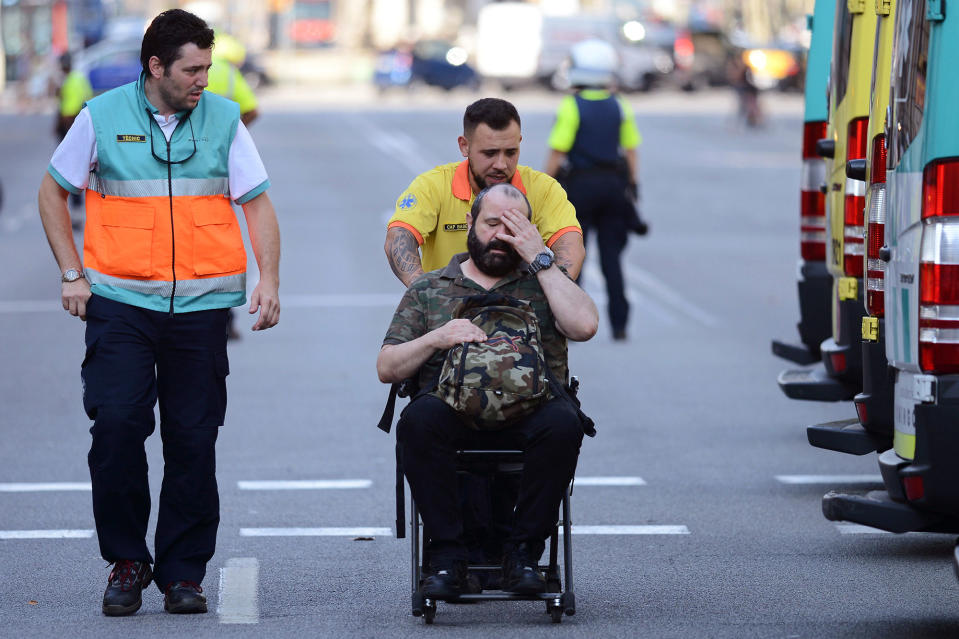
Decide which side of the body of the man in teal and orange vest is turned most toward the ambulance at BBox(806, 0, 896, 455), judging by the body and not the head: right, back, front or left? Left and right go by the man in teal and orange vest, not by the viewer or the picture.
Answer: left

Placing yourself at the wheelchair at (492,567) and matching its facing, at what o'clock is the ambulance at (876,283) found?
The ambulance is roughly at 8 o'clock from the wheelchair.

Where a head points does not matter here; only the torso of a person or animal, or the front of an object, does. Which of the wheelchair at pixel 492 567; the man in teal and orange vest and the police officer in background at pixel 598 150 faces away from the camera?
the police officer in background

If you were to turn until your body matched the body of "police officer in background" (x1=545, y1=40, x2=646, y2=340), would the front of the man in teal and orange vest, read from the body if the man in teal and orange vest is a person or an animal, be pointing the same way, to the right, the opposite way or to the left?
the opposite way

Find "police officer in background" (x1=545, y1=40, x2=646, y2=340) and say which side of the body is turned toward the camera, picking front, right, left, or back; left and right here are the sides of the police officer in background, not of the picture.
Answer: back

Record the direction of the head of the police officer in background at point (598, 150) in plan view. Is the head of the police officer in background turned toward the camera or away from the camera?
away from the camera

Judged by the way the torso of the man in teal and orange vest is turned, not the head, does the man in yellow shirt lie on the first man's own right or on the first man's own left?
on the first man's own left

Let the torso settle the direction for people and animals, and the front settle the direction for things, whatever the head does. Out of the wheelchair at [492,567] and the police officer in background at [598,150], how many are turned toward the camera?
1

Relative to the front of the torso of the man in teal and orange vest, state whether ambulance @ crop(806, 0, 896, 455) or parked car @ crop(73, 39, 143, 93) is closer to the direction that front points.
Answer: the ambulance

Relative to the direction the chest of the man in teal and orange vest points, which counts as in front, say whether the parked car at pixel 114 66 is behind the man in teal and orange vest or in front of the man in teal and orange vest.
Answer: behind
